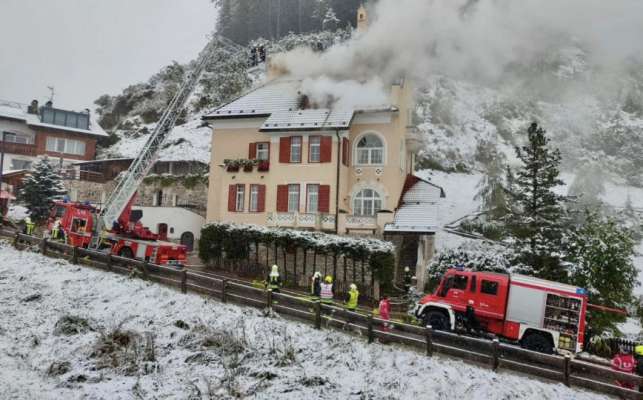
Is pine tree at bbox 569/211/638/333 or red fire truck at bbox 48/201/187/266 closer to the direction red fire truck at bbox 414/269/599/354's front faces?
the red fire truck

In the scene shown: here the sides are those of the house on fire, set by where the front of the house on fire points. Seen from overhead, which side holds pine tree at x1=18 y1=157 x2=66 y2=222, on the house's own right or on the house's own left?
on the house's own right

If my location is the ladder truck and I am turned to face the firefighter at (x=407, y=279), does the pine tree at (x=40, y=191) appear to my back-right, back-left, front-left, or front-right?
back-left

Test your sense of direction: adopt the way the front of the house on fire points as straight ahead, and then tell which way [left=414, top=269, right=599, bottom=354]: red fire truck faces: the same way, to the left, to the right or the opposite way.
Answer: to the right

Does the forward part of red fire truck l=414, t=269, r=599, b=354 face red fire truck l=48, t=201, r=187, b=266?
yes

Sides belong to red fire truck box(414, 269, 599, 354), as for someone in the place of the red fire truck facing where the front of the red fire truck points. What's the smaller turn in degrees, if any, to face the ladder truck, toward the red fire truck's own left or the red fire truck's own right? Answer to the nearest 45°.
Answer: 0° — it already faces it

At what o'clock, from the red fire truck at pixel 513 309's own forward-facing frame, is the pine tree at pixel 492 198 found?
The pine tree is roughly at 3 o'clock from the red fire truck.

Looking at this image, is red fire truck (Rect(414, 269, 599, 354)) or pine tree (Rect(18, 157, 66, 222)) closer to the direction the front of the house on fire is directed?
the red fire truck

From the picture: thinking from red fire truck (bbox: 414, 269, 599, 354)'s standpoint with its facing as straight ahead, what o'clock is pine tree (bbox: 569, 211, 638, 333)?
The pine tree is roughly at 4 o'clock from the red fire truck.

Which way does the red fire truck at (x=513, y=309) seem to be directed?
to the viewer's left

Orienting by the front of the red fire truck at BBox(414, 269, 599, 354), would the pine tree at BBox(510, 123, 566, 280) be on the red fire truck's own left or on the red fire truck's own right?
on the red fire truck's own right

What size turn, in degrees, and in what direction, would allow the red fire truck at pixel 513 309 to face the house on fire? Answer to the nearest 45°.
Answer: approximately 45° to its right

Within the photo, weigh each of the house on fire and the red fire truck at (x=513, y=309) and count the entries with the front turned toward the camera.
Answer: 1
